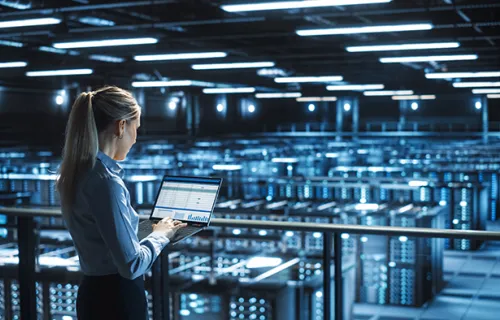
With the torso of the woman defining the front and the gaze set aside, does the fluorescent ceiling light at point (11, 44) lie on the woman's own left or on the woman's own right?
on the woman's own left

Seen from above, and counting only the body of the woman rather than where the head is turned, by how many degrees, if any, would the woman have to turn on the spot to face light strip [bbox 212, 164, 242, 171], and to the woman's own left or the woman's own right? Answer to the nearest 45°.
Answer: approximately 45° to the woman's own left

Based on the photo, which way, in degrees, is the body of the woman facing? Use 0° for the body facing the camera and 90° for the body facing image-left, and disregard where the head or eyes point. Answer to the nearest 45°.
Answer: approximately 225°

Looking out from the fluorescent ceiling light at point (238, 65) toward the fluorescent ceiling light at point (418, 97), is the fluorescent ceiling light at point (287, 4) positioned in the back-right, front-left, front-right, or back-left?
back-right

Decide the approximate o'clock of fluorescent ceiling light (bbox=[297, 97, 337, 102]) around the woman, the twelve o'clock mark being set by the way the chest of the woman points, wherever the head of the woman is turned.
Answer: The fluorescent ceiling light is roughly at 11 o'clock from the woman.

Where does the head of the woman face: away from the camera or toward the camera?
away from the camera

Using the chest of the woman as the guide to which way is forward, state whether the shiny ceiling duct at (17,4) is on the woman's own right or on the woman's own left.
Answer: on the woman's own left
